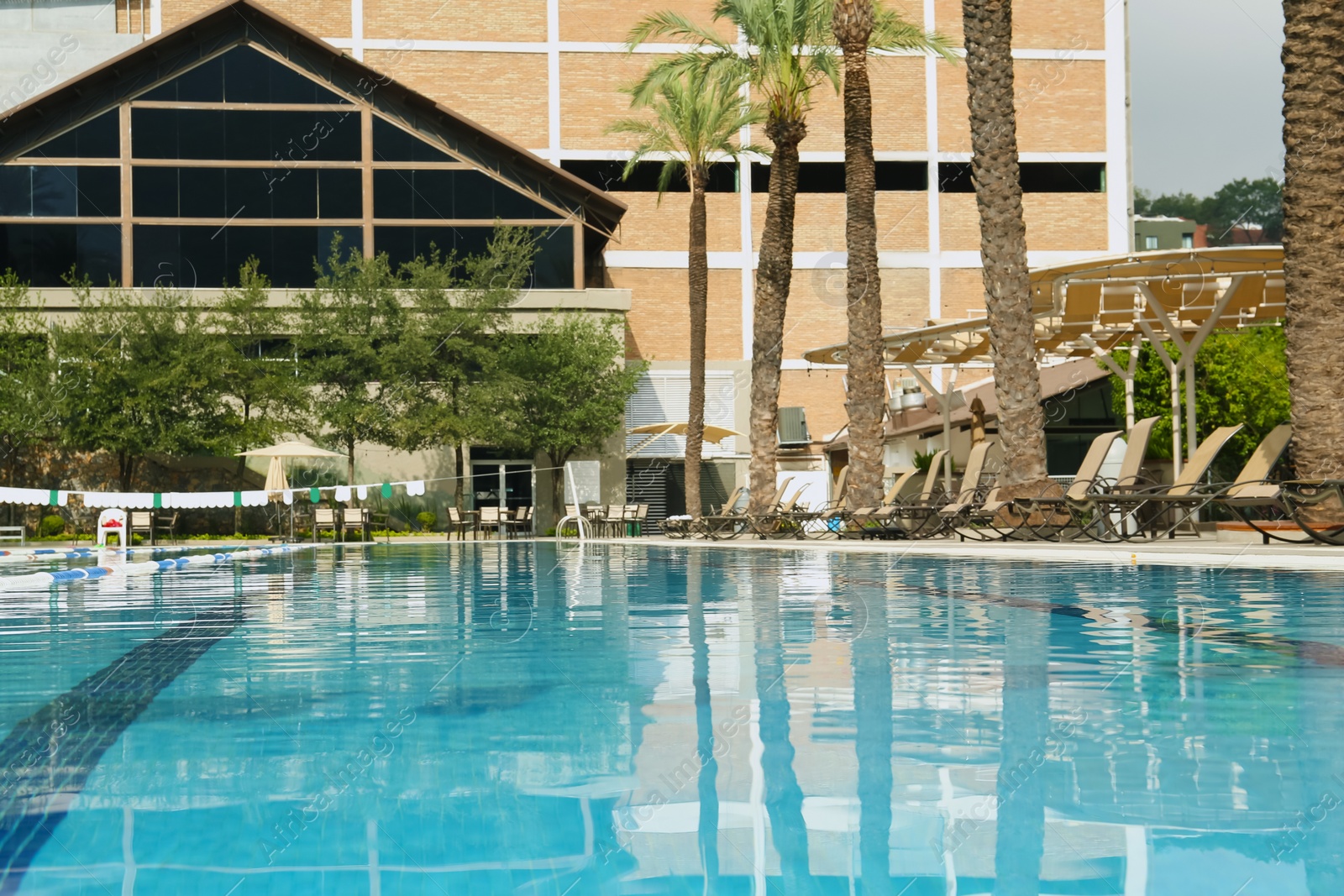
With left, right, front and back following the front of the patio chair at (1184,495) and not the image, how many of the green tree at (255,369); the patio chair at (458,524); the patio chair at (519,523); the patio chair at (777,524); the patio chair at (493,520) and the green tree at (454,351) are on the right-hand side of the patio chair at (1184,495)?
6

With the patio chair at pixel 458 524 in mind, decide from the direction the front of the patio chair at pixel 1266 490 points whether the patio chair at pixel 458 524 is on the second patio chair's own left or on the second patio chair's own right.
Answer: on the second patio chair's own right

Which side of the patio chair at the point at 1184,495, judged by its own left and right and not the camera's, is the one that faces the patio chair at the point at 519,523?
right

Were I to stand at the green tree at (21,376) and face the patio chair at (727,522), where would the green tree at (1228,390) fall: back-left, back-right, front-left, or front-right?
front-left

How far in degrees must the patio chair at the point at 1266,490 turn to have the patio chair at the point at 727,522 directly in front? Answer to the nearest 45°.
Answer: approximately 90° to its right

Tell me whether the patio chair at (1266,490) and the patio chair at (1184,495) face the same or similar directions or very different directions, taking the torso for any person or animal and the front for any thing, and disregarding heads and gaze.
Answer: same or similar directions

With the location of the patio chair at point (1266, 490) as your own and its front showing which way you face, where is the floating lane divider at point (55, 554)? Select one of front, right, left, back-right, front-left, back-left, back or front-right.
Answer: front-right

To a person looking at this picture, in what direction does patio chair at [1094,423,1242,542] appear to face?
facing the viewer and to the left of the viewer

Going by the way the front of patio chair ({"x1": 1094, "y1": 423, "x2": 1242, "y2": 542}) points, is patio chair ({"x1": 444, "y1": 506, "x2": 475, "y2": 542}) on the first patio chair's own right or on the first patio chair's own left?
on the first patio chair's own right
